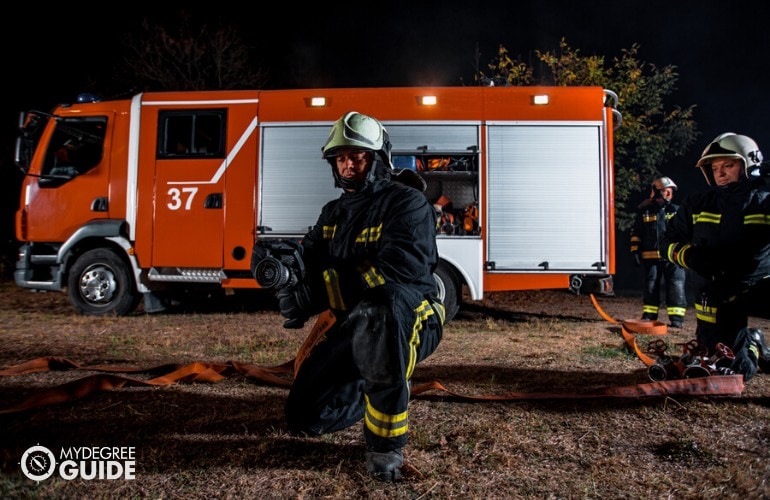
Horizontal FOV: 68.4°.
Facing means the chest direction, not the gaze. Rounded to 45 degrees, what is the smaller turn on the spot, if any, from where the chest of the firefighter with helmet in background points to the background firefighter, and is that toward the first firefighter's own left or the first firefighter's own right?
approximately 135° to the first firefighter's own right

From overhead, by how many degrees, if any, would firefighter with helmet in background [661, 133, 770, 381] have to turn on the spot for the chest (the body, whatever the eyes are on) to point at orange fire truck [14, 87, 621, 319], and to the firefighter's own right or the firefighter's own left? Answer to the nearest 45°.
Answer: approximately 45° to the firefighter's own right

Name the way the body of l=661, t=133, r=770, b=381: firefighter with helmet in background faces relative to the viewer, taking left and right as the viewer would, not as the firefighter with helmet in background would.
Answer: facing the viewer and to the left of the viewer

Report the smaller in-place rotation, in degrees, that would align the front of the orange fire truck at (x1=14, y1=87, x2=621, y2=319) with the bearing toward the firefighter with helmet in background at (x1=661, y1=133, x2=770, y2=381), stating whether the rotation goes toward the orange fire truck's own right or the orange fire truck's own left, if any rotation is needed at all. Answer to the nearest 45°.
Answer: approximately 135° to the orange fire truck's own left

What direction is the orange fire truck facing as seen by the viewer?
to the viewer's left

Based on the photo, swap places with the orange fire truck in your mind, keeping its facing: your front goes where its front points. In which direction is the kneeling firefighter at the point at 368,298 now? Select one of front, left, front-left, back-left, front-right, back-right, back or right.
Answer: left

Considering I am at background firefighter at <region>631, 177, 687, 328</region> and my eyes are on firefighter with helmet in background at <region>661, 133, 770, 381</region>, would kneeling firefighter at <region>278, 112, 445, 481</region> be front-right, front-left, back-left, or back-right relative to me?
front-right

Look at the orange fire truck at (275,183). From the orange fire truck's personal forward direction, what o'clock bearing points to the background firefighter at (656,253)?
The background firefighter is roughly at 6 o'clock from the orange fire truck.

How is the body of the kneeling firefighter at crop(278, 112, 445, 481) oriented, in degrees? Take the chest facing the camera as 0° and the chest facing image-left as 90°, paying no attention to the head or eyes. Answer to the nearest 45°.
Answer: approximately 45°

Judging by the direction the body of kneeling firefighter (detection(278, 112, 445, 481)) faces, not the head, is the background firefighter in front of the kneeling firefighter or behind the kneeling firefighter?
behind

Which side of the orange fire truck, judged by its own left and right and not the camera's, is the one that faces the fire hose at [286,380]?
left

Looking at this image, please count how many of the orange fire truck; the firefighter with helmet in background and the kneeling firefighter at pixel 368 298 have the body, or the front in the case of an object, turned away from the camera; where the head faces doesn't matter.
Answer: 0

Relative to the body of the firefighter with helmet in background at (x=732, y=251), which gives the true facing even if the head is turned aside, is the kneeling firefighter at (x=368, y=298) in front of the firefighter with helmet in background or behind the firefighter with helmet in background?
in front

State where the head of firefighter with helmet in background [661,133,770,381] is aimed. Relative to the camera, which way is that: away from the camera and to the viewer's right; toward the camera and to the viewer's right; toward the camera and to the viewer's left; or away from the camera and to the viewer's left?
toward the camera and to the viewer's left

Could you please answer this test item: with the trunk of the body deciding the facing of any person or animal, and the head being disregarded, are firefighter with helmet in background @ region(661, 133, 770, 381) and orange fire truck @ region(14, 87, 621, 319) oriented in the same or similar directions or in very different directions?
same or similar directions
